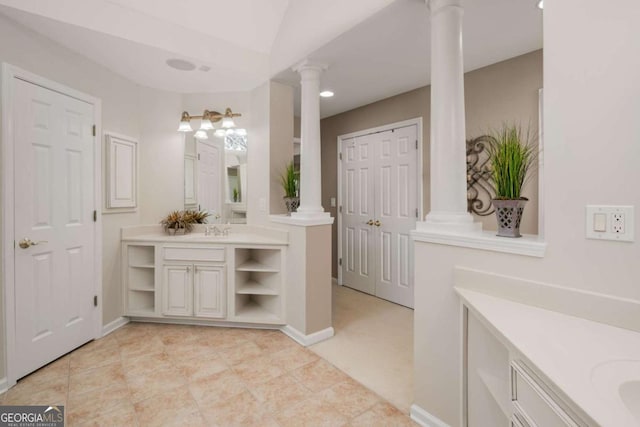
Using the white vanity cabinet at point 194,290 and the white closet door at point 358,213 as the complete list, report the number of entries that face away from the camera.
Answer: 0

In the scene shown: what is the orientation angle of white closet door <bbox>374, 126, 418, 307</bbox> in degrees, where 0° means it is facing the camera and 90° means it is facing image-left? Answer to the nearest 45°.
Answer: approximately 45°

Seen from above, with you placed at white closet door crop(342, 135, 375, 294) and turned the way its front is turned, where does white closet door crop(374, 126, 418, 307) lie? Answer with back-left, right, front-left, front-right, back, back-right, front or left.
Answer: left

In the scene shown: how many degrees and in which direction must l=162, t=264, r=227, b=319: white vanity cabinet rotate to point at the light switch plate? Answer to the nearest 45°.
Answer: approximately 45° to its left

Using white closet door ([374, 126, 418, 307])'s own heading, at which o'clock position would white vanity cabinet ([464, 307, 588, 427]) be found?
The white vanity cabinet is roughly at 10 o'clock from the white closet door.

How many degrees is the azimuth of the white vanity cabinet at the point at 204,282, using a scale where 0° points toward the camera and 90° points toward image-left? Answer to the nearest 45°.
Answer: approximately 0°

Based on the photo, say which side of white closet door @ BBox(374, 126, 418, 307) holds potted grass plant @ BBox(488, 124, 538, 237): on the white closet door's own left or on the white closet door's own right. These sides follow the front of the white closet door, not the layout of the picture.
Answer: on the white closet door's own left

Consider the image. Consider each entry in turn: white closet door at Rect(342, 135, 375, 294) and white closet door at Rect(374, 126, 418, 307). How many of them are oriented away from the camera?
0
